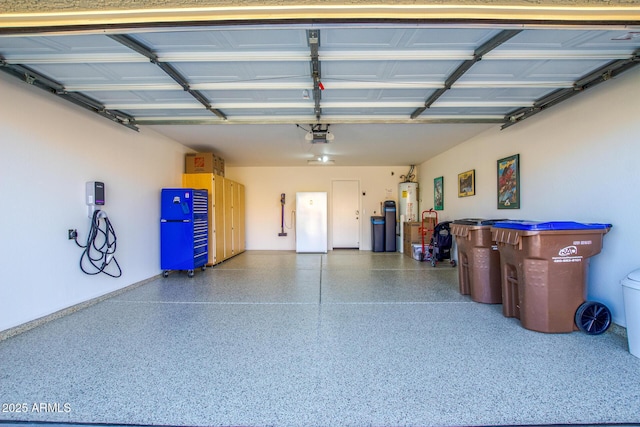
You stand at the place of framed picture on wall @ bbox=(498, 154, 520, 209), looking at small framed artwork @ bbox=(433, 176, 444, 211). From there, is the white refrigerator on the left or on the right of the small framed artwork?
left

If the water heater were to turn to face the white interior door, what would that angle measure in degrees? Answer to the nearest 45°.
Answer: approximately 90° to its right

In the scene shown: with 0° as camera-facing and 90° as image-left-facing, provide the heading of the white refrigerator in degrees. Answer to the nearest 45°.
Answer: approximately 0°

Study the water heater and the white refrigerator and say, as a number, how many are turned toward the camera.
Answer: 2

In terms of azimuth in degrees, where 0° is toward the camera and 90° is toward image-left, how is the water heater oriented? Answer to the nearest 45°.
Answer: approximately 0°

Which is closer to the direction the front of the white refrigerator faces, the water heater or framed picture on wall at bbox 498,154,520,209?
the framed picture on wall

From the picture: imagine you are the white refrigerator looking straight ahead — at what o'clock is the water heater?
The water heater is roughly at 9 o'clock from the white refrigerator.

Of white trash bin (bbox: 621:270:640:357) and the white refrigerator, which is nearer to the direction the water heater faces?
the white trash bin

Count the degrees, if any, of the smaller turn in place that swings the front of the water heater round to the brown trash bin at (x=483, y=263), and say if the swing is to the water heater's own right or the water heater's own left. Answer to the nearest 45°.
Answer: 0° — it already faces it
